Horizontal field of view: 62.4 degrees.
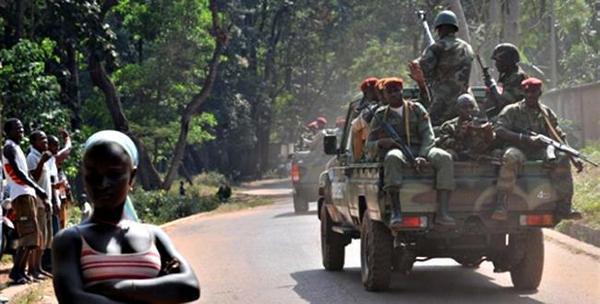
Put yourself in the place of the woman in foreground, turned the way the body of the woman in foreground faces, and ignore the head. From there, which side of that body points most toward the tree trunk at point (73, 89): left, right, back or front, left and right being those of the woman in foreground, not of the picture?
back

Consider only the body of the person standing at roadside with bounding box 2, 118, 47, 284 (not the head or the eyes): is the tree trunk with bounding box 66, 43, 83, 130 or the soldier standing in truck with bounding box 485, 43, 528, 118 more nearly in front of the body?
the soldier standing in truck

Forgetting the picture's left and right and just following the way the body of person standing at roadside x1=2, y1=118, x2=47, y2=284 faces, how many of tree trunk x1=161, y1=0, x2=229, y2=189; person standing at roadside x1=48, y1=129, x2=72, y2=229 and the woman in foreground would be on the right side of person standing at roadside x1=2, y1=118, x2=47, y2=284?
1

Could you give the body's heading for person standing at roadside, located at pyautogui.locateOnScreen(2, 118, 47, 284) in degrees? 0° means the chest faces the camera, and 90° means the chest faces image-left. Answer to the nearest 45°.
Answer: approximately 270°

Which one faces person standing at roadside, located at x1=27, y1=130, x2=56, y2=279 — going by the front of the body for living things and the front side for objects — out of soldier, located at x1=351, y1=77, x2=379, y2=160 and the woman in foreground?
the soldier

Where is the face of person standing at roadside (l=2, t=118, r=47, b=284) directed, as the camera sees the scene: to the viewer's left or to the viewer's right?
to the viewer's right
